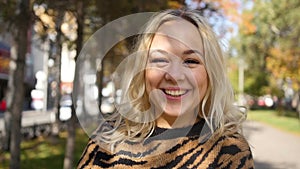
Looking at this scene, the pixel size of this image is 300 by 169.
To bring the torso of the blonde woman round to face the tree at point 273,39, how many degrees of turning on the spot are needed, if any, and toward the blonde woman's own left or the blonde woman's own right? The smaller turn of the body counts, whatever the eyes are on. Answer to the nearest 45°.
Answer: approximately 180°

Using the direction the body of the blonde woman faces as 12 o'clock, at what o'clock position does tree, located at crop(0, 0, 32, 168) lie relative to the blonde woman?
The tree is roughly at 5 o'clock from the blonde woman.

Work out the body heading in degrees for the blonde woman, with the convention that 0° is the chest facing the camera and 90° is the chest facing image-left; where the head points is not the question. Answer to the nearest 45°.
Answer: approximately 0°

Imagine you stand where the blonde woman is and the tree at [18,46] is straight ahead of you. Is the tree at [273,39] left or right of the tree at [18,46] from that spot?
right
